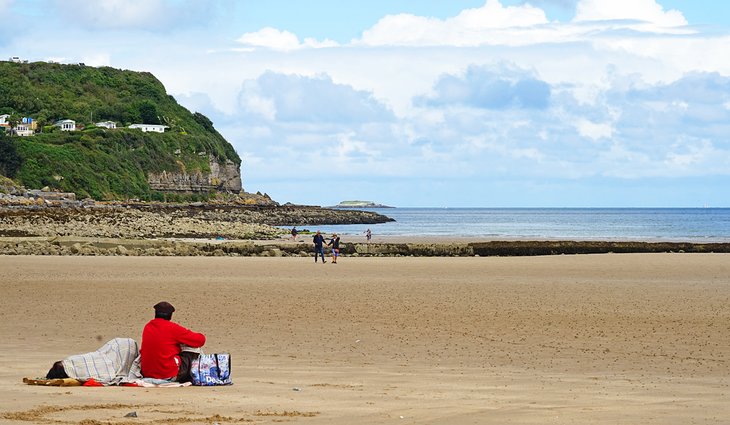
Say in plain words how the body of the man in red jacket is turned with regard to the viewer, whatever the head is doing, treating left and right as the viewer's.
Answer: facing away from the viewer and to the right of the viewer

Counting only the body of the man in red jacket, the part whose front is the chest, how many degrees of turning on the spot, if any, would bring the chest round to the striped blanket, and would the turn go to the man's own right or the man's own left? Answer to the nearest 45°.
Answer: approximately 135° to the man's own left

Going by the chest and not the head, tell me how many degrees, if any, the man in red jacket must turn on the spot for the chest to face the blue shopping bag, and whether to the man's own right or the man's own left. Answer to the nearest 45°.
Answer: approximately 45° to the man's own right
